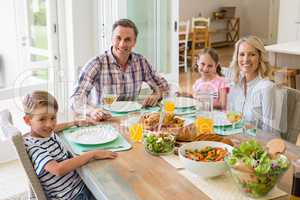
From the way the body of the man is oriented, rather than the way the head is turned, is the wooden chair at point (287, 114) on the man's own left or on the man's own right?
on the man's own left

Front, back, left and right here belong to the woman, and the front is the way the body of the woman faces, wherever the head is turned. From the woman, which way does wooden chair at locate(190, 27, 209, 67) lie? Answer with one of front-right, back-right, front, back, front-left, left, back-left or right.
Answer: back-right

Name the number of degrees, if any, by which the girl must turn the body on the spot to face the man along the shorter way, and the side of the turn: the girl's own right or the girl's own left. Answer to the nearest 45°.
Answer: approximately 45° to the girl's own right

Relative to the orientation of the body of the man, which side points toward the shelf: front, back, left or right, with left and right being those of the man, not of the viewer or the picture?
back

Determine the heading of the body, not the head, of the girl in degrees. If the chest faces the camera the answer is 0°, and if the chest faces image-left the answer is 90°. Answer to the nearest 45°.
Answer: approximately 45°

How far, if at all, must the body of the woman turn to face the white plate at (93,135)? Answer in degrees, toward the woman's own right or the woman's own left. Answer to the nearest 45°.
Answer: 0° — they already face it

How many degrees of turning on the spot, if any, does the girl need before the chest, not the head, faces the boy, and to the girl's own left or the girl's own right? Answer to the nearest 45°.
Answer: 0° — they already face them
